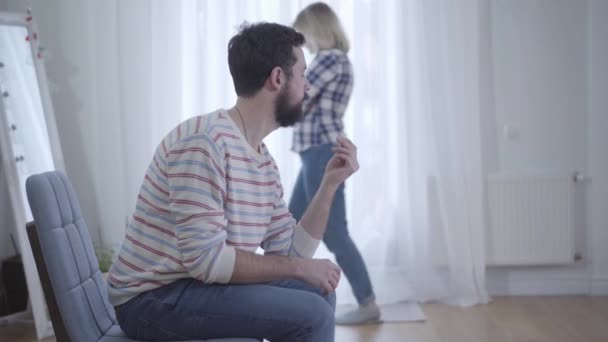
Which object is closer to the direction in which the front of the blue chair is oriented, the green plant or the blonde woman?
the blonde woman

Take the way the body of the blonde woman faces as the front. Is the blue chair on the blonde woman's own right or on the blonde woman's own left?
on the blonde woman's own left

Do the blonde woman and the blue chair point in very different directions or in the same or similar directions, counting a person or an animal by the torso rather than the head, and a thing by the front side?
very different directions

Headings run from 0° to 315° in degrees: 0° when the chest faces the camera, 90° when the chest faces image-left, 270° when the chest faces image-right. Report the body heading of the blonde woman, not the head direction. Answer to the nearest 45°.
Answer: approximately 90°

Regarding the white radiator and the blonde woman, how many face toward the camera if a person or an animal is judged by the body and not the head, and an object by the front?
1

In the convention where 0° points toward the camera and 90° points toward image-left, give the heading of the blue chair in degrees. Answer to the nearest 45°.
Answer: approximately 315°

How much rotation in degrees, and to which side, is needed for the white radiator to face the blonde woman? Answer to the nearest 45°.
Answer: approximately 45° to its right

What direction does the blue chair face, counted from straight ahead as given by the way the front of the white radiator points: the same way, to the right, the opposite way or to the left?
to the left

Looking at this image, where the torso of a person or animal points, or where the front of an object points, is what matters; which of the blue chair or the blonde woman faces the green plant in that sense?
the blonde woman

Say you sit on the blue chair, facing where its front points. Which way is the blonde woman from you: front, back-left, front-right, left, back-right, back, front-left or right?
left

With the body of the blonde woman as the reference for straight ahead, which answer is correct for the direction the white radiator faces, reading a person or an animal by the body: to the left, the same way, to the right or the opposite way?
to the left

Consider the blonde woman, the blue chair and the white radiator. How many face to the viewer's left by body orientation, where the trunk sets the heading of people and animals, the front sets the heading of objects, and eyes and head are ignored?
1

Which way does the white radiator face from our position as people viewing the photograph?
facing the viewer

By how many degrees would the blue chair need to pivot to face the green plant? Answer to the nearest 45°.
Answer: approximately 135° to its left
